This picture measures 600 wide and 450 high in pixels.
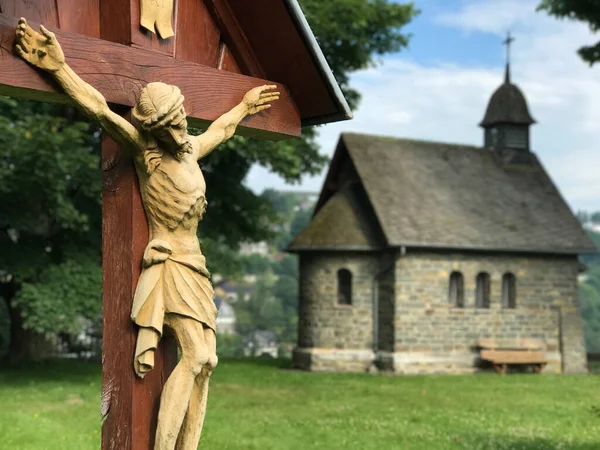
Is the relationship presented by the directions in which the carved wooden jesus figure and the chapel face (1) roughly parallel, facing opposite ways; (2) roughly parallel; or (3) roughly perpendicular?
roughly perpendicular

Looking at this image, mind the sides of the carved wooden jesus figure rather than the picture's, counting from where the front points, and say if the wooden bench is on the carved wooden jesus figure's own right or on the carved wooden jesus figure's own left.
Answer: on the carved wooden jesus figure's own left

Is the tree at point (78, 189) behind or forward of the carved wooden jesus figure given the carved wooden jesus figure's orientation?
behind

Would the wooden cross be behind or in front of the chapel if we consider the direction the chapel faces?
behind

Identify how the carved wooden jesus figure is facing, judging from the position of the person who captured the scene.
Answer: facing the viewer and to the right of the viewer

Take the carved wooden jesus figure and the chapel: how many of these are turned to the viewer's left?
0

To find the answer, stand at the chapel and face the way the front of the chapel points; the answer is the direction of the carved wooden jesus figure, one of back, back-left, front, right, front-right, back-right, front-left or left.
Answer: back-right
